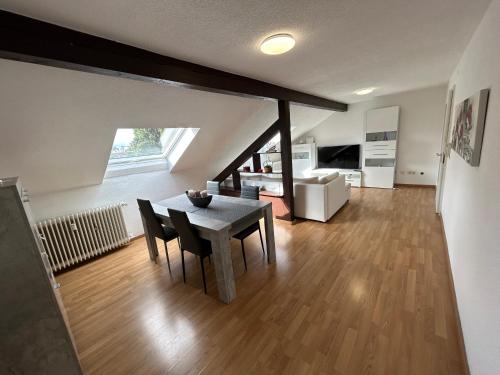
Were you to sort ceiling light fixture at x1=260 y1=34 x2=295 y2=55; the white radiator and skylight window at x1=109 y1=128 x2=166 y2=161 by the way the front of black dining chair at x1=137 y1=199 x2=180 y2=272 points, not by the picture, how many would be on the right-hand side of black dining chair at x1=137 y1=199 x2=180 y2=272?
1

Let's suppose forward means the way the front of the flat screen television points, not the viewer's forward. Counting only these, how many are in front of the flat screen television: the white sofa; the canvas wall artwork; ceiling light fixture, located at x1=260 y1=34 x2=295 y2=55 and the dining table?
4

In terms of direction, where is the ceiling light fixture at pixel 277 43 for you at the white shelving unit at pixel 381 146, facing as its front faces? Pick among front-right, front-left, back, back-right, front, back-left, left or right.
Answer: front

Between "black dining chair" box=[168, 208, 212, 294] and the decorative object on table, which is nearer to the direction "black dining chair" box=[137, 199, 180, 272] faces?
the decorative object on table

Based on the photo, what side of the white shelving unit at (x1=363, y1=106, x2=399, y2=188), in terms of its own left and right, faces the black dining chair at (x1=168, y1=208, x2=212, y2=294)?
front

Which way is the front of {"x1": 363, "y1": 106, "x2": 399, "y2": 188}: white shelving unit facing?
toward the camera

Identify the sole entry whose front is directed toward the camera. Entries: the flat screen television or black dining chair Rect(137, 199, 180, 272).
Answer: the flat screen television

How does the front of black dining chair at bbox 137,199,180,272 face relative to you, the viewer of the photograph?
facing away from the viewer and to the right of the viewer

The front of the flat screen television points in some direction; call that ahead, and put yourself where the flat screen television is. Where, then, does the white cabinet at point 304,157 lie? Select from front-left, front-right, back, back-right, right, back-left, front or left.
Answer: right

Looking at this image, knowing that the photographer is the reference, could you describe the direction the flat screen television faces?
facing the viewer

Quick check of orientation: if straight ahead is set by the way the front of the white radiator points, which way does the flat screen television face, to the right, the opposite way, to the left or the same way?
to the right

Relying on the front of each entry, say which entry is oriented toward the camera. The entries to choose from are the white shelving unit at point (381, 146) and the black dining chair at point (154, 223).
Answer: the white shelving unit
